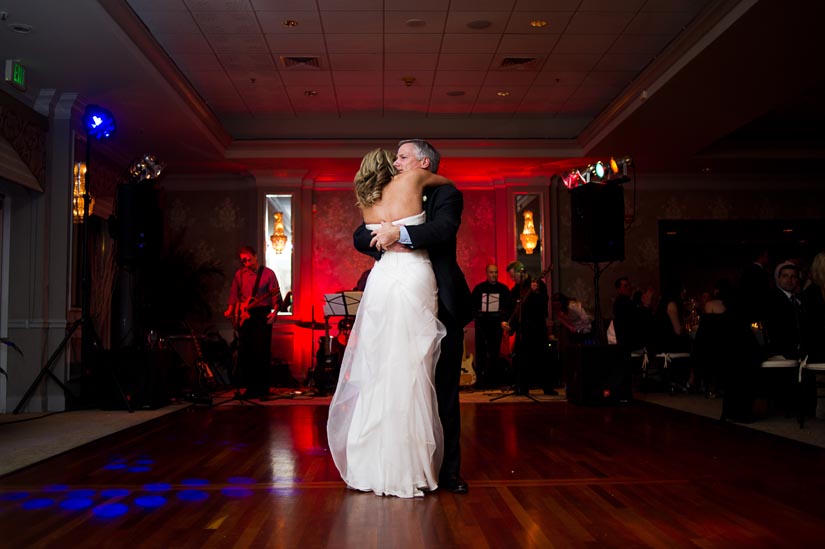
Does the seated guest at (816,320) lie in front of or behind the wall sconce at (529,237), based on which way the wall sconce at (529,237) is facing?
in front

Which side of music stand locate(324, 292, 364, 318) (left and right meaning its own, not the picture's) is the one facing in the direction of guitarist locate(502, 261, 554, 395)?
right

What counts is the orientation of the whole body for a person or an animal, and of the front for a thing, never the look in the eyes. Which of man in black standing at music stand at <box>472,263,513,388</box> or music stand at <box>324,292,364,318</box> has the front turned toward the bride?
the man in black standing at music stand

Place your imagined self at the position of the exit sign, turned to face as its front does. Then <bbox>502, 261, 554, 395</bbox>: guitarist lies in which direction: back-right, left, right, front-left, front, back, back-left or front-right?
front-left

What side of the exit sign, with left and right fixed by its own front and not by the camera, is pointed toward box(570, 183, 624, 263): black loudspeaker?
front

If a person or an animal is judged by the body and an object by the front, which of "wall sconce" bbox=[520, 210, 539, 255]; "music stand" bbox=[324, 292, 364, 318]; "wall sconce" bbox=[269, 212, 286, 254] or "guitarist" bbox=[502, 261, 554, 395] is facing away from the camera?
the music stand

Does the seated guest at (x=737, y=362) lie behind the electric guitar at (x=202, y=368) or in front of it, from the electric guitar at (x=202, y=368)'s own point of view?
in front

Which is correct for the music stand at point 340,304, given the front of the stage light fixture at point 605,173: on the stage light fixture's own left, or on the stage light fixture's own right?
on the stage light fixture's own right

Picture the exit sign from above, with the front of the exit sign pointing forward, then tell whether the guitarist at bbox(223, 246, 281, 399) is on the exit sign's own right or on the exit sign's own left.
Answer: on the exit sign's own left

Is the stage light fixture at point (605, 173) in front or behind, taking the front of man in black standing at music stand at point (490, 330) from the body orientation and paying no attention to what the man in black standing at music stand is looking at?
in front

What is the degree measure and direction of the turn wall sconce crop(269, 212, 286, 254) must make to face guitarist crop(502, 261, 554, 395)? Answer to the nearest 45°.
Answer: approximately 45° to its left

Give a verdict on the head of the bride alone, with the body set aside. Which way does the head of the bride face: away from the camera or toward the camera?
away from the camera
